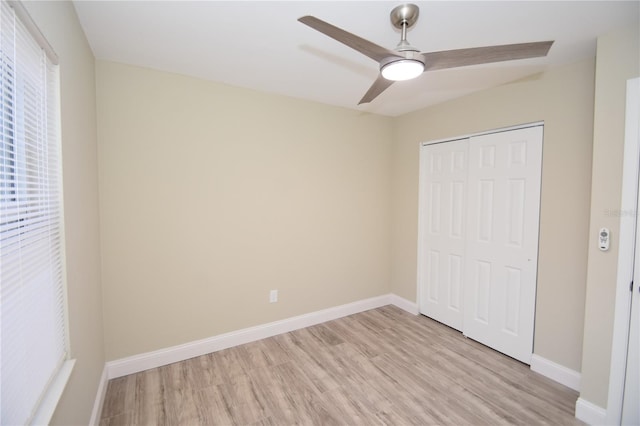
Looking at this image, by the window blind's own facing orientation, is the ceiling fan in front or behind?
in front

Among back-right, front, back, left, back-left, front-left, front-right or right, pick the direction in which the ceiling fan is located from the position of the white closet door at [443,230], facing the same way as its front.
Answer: front-left

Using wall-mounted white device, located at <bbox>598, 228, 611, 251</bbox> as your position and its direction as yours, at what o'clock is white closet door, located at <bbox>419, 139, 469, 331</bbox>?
The white closet door is roughly at 4 o'clock from the wall-mounted white device.

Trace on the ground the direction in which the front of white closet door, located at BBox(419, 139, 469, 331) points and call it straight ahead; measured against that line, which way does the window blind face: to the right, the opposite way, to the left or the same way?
the opposite way

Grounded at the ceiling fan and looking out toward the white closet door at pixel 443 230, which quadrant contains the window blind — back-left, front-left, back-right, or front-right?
back-left

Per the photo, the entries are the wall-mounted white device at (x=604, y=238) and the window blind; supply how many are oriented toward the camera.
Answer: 1

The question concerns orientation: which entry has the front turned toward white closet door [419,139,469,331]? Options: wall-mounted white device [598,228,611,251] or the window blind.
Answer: the window blind

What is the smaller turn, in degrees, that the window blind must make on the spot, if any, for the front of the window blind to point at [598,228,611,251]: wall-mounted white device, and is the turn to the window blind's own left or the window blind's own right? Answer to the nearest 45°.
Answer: approximately 45° to the window blind's own right

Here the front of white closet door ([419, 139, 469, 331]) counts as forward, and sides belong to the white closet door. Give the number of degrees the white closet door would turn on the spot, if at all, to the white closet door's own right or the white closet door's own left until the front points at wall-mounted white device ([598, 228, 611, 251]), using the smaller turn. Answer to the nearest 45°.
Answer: approximately 90° to the white closet door's own left

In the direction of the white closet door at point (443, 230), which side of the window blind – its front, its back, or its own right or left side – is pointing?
front

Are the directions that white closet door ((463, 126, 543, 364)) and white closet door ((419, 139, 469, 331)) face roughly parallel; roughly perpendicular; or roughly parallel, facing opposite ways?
roughly parallel

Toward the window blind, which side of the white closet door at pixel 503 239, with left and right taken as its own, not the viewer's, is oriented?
front

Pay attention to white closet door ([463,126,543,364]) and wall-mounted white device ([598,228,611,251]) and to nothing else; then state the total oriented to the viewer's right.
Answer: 0

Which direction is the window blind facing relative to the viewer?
to the viewer's right

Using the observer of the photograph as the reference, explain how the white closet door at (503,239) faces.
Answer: facing the viewer and to the left of the viewer
